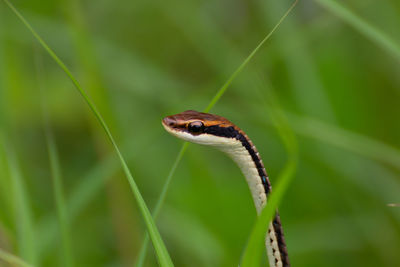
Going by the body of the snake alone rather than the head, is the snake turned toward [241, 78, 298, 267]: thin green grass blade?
no

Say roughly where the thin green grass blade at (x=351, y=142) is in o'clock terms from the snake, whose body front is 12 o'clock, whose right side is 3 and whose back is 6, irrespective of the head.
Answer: The thin green grass blade is roughly at 4 o'clock from the snake.

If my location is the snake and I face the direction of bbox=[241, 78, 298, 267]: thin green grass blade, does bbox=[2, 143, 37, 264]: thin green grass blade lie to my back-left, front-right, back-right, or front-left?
back-right

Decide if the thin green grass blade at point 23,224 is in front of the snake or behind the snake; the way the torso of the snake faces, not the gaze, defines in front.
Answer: in front

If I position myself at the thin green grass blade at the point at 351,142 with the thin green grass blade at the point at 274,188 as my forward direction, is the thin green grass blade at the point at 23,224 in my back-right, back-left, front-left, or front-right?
front-right

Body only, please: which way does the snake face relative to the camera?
to the viewer's left

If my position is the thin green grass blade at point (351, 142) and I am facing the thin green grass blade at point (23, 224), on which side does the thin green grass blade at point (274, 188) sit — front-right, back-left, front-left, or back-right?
front-left
